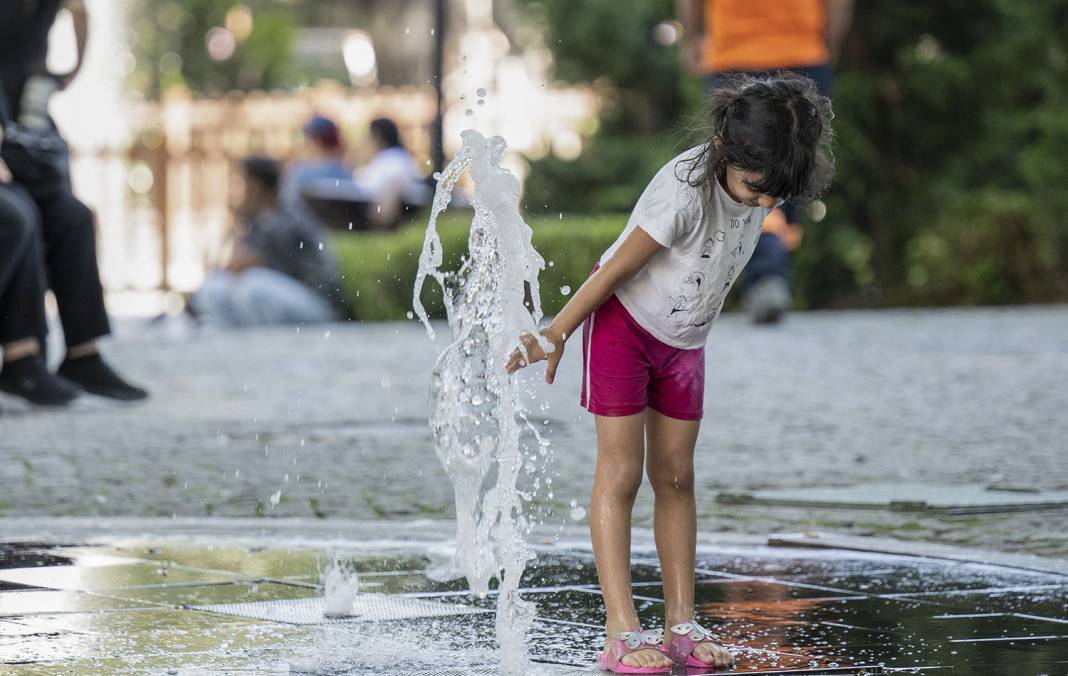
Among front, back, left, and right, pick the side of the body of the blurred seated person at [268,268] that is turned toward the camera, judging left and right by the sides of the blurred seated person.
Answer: left

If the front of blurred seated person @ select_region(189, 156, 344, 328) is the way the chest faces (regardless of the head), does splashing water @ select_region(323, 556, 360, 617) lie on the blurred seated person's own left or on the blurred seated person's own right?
on the blurred seated person's own left

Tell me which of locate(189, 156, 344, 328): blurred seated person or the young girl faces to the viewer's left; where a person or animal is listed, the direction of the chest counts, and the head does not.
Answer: the blurred seated person

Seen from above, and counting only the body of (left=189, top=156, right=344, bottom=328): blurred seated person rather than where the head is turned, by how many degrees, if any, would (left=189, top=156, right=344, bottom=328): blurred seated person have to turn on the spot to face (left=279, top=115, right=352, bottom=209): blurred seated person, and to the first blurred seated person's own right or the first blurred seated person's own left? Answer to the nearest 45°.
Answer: approximately 90° to the first blurred seated person's own right

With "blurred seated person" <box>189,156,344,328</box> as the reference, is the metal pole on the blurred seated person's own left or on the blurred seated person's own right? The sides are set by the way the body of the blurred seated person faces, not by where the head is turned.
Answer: on the blurred seated person's own right

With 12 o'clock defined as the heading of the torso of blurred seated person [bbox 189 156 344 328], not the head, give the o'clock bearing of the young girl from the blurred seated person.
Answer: The young girl is roughly at 9 o'clock from the blurred seated person.
